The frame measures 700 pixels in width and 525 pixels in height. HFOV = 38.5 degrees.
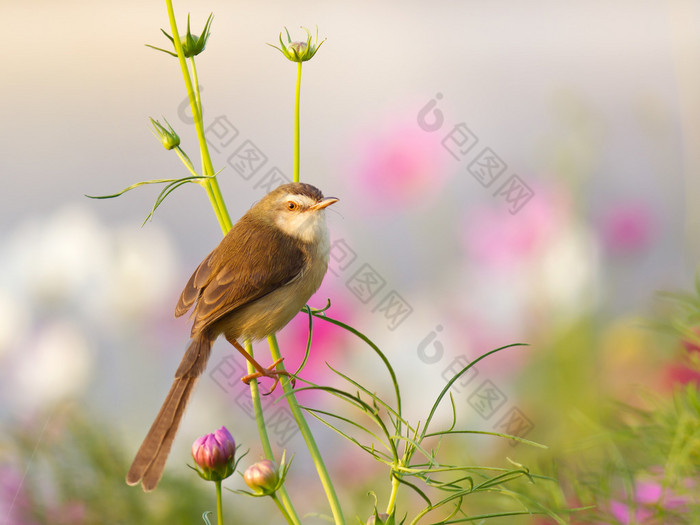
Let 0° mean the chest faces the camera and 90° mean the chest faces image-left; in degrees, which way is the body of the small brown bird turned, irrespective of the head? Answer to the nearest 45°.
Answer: approximately 270°

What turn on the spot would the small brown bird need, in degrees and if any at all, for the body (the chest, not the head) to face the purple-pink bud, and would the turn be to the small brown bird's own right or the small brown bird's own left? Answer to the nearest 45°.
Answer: approximately 135° to the small brown bird's own right

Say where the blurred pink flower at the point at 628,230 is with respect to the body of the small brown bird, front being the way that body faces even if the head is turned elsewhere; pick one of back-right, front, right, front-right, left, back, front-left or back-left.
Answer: front-left

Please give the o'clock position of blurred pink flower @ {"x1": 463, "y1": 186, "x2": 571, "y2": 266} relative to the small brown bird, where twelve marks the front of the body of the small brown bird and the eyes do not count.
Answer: The blurred pink flower is roughly at 10 o'clock from the small brown bird.

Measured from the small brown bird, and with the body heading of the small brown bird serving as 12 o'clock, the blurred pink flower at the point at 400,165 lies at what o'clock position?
The blurred pink flower is roughly at 10 o'clock from the small brown bird.

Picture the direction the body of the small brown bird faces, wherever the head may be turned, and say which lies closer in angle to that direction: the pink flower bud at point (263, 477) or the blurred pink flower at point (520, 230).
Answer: the blurred pink flower

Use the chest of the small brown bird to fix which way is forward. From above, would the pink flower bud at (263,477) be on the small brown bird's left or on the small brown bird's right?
on the small brown bird's right
